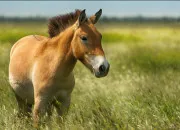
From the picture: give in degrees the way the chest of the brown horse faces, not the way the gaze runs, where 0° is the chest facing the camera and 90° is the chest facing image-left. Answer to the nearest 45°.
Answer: approximately 315°
